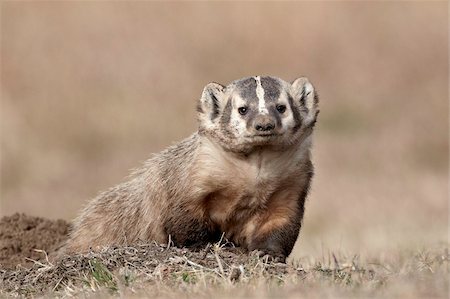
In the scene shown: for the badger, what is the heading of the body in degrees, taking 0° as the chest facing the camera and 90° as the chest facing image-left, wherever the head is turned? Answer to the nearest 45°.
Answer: approximately 315°
